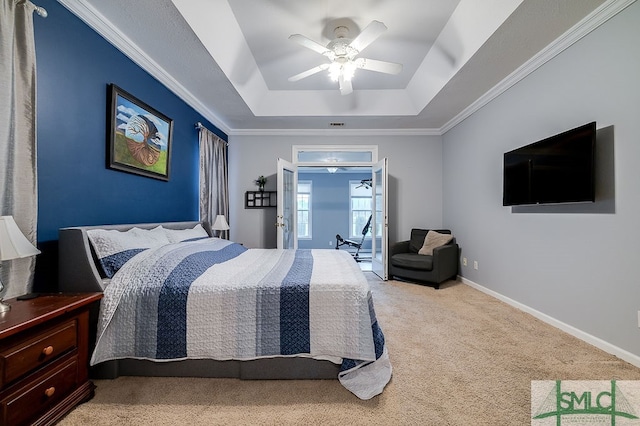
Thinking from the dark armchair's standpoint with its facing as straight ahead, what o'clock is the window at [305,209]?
The window is roughly at 3 o'clock from the dark armchair.

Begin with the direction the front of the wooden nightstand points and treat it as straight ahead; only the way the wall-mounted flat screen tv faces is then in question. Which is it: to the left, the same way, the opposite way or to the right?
the opposite way

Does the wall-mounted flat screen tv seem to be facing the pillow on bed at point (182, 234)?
yes

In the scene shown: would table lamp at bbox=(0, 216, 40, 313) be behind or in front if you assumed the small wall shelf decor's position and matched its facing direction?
in front

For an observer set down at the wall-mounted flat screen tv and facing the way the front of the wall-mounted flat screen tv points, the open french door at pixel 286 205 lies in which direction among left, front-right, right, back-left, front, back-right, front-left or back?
front-right

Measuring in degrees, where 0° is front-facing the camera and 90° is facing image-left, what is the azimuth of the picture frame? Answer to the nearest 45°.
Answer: approximately 315°

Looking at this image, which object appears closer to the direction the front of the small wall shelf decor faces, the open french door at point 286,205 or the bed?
the bed

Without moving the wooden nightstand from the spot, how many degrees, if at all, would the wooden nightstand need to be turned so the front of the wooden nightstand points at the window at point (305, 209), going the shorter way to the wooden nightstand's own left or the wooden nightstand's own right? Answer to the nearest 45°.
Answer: approximately 90° to the wooden nightstand's own left

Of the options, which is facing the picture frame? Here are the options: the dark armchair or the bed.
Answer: the dark armchair

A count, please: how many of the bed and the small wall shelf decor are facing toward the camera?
1

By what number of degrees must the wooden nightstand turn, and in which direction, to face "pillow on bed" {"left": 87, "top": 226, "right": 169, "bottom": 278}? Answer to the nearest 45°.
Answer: approximately 90° to its left
